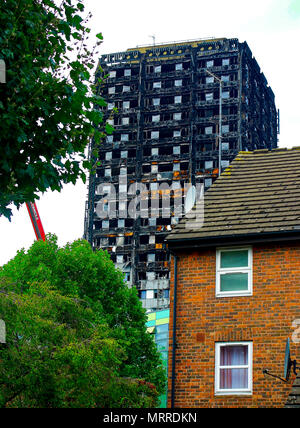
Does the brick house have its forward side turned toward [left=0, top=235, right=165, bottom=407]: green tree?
no

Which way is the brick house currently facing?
toward the camera

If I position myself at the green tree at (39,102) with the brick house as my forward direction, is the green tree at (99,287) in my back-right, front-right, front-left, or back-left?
front-left

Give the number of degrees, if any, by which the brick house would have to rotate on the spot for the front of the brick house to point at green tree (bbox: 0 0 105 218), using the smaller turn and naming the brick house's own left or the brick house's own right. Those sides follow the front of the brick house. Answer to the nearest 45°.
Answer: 0° — it already faces it
